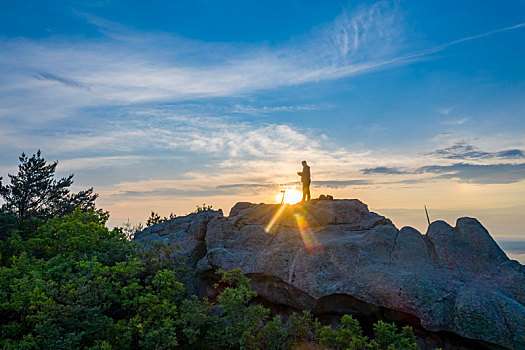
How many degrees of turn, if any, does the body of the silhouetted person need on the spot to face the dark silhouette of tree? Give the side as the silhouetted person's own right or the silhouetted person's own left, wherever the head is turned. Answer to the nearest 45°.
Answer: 0° — they already face it

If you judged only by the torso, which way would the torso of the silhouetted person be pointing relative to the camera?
to the viewer's left
